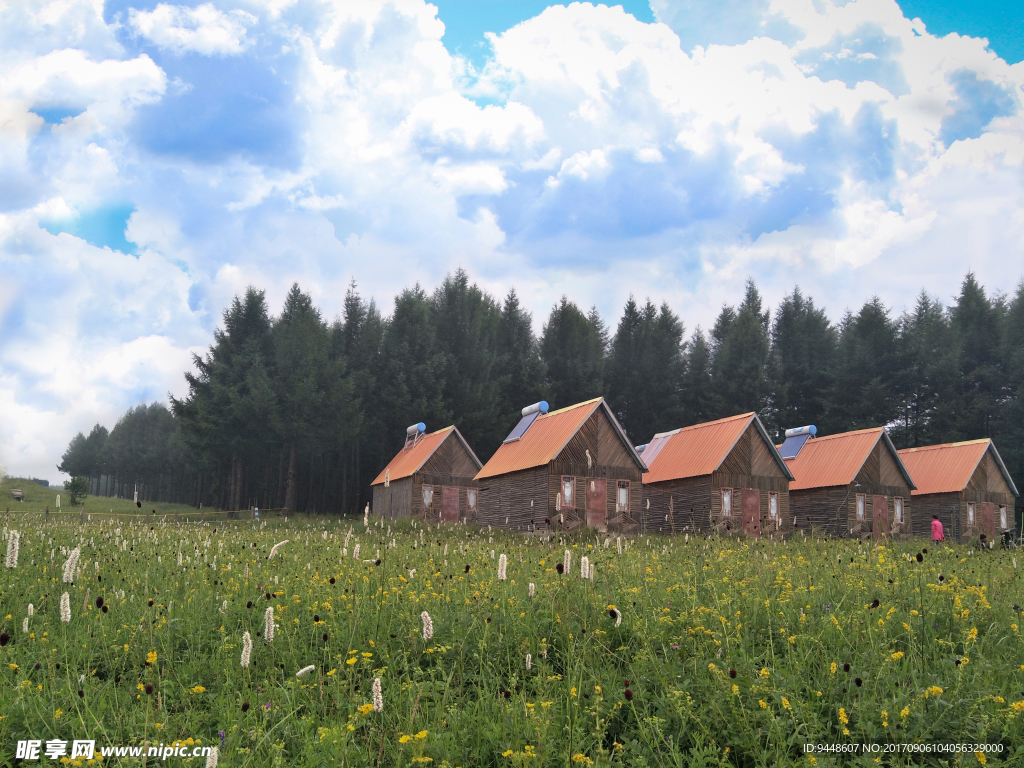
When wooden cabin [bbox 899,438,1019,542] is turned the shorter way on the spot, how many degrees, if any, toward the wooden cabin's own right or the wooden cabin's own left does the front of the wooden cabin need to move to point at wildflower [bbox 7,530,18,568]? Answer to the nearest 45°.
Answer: approximately 45° to the wooden cabin's own right

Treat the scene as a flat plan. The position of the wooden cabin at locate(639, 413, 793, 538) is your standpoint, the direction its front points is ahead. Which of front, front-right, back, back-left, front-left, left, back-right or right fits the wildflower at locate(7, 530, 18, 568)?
front-right

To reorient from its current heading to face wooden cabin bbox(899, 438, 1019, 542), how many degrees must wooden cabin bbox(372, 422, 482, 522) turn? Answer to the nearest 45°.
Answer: approximately 45° to its left

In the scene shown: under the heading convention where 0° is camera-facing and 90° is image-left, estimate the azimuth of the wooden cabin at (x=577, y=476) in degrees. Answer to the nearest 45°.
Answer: approximately 315°

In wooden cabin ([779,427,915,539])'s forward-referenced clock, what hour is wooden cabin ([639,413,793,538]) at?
wooden cabin ([639,413,793,538]) is roughly at 3 o'clock from wooden cabin ([779,427,915,539]).

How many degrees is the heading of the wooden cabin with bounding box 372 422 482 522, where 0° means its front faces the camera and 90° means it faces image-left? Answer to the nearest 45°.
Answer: approximately 315°

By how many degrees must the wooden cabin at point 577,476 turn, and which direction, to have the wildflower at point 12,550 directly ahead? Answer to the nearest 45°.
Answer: approximately 45° to its right

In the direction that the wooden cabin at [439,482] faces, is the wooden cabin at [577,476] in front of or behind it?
in front

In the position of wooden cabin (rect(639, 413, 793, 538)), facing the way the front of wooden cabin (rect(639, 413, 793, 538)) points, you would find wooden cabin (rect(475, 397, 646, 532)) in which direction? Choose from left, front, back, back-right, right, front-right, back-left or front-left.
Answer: right

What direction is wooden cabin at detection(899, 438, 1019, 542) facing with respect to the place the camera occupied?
facing the viewer and to the right of the viewer
